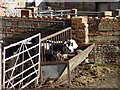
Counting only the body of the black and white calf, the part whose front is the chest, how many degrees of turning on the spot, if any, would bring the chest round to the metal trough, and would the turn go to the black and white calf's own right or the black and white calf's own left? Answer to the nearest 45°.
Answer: approximately 90° to the black and white calf's own right

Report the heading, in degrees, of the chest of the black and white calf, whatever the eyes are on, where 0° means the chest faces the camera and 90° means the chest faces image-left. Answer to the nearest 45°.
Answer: approximately 270°
